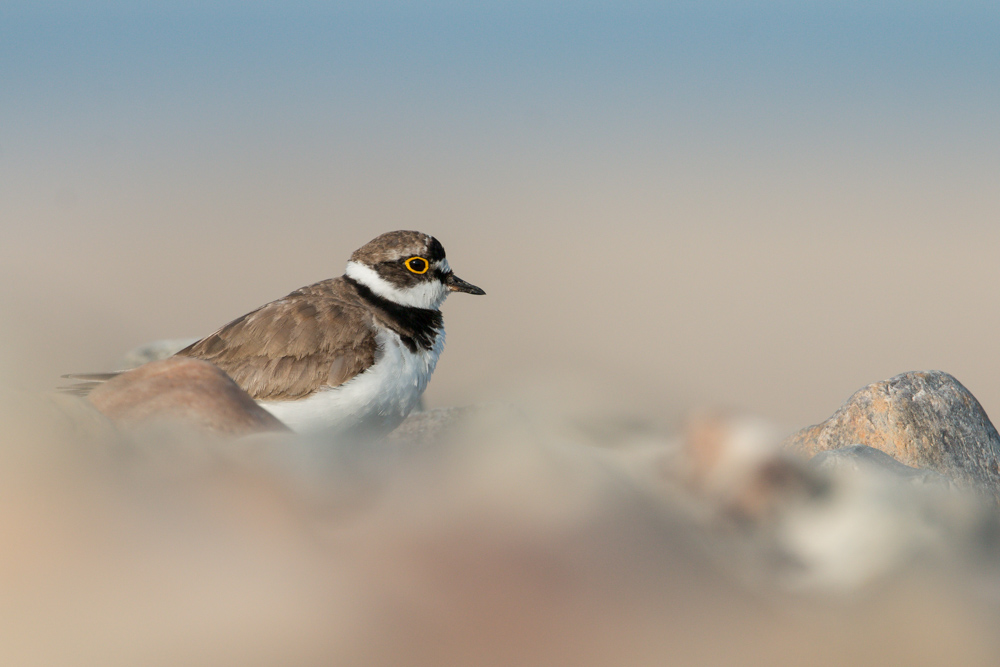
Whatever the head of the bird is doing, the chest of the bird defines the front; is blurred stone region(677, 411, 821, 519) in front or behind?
in front

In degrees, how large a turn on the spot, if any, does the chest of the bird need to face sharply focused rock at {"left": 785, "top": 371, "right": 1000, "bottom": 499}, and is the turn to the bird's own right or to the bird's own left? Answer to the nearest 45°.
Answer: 0° — it already faces it

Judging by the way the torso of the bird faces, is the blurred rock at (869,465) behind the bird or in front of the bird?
in front

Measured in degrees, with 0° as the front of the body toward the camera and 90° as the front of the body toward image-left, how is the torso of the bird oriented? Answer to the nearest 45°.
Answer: approximately 270°

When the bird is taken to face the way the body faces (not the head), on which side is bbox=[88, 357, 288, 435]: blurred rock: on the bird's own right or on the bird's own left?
on the bird's own right

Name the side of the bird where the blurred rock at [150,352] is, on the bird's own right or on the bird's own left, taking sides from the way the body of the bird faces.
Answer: on the bird's own left
